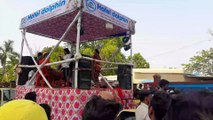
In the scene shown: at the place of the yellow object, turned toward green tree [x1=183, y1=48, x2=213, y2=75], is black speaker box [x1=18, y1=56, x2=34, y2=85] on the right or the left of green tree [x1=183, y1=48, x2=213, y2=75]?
left

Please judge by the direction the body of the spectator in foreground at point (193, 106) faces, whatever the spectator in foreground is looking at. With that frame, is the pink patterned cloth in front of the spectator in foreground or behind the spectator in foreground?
in front

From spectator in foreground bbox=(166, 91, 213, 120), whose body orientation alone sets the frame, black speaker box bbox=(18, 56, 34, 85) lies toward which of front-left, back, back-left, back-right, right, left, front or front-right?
front-left

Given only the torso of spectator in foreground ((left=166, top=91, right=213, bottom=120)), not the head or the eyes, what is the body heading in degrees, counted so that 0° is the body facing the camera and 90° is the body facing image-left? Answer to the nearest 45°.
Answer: approximately 180°

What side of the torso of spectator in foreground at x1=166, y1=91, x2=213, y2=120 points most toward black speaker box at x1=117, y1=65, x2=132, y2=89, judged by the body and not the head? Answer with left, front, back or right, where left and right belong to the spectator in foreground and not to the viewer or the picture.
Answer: front
